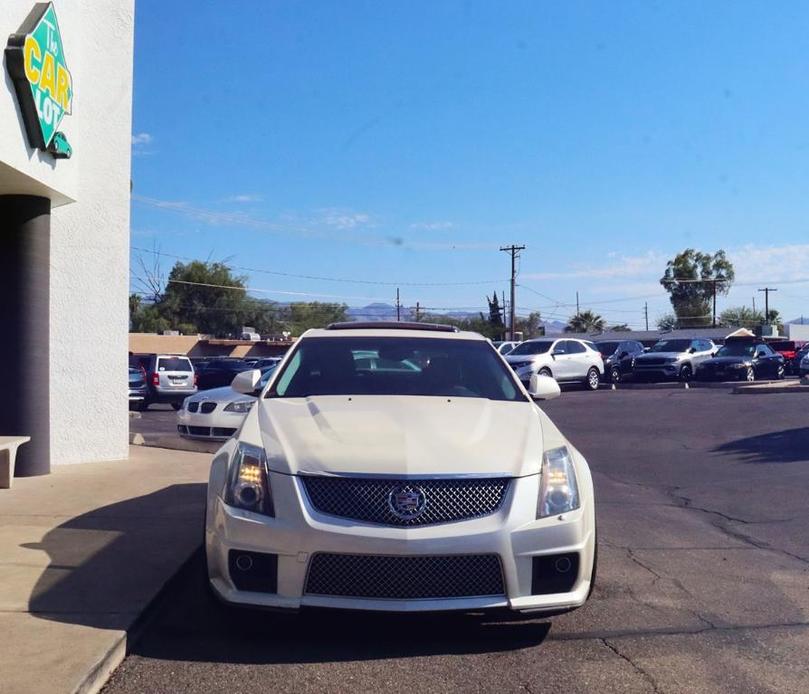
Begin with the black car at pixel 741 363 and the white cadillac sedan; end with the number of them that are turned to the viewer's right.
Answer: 0

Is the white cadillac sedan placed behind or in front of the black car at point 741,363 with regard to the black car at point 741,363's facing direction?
in front

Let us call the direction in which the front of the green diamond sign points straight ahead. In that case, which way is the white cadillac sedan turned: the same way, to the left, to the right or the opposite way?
to the right

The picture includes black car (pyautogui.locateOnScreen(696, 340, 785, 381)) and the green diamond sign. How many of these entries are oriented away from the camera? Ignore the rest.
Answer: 0

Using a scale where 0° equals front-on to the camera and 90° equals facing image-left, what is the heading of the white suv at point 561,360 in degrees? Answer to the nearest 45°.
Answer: approximately 45°

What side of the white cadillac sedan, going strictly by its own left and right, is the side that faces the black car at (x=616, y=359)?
back

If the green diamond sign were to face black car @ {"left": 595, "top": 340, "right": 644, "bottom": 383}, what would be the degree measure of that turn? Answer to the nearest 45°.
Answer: approximately 90° to its left

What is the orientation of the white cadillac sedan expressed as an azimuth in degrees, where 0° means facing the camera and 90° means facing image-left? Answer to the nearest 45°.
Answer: approximately 0°

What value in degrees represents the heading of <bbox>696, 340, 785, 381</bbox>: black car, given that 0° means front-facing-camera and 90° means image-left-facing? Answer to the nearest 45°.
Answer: approximately 45°

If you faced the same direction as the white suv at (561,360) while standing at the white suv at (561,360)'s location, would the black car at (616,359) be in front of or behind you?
behind

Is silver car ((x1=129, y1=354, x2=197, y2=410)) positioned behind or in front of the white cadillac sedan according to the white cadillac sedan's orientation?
behind
